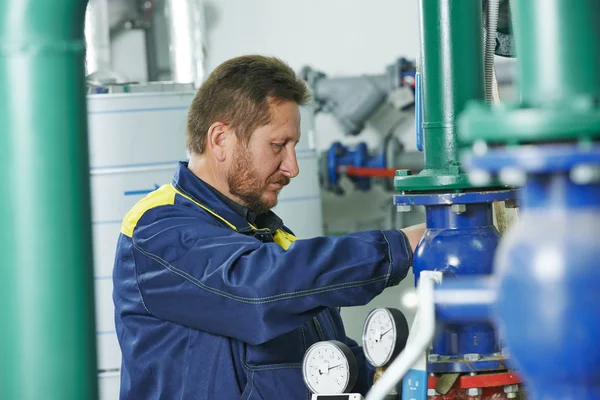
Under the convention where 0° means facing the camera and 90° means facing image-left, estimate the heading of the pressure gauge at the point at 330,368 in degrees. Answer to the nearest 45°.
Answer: approximately 45°

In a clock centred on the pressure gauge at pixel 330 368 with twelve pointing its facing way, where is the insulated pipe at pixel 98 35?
The insulated pipe is roughly at 4 o'clock from the pressure gauge.

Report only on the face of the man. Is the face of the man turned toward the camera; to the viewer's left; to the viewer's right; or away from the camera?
to the viewer's right

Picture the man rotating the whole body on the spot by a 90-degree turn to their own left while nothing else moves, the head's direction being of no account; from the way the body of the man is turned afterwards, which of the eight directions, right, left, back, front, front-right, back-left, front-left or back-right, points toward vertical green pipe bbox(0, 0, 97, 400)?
back

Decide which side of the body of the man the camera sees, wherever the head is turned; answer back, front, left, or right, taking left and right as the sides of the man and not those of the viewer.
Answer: right

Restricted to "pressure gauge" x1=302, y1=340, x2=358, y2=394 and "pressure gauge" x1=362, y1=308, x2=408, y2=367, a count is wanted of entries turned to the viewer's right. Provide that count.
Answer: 0

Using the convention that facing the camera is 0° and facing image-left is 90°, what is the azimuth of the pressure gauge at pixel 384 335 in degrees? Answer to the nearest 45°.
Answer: approximately 45°
